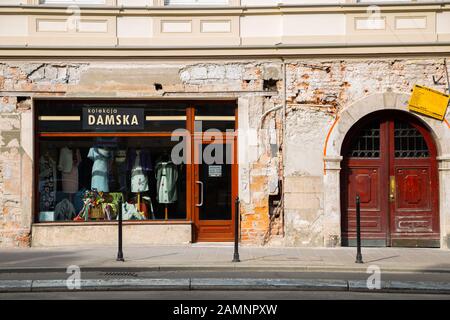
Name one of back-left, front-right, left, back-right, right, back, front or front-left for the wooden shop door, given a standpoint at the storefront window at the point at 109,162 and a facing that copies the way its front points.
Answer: left

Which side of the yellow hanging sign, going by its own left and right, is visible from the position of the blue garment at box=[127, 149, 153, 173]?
right

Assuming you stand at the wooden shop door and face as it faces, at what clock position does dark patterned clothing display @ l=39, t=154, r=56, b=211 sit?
The dark patterned clothing display is roughly at 3 o'clock from the wooden shop door.

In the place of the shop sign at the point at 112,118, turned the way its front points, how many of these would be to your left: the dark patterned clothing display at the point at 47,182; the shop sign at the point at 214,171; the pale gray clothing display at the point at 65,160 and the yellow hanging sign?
2

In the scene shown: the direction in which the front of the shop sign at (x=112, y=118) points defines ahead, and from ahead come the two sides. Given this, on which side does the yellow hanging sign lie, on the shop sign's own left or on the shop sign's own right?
on the shop sign's own left

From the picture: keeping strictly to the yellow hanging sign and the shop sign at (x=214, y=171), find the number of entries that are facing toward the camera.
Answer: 2

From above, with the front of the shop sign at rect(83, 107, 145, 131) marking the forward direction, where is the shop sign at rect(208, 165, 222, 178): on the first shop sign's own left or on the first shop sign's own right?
on the first shop sign's own left

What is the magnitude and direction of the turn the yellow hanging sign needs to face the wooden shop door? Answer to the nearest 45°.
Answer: approximately 90° to its right

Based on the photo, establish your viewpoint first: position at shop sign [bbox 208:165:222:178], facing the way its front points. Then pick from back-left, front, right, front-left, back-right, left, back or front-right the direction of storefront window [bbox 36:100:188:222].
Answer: right

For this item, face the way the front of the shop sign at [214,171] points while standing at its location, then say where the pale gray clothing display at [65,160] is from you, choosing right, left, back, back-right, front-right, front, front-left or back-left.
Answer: right

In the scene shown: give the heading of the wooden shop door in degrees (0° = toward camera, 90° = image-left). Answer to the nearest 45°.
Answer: approximately 0°

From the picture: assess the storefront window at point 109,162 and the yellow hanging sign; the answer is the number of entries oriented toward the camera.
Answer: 2

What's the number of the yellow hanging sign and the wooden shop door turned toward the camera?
2

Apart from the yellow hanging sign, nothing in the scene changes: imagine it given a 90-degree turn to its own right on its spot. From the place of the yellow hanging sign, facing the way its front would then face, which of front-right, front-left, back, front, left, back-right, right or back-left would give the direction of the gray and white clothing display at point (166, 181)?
front

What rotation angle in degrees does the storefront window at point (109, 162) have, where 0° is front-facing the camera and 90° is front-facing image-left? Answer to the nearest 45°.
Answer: approximately 0°
